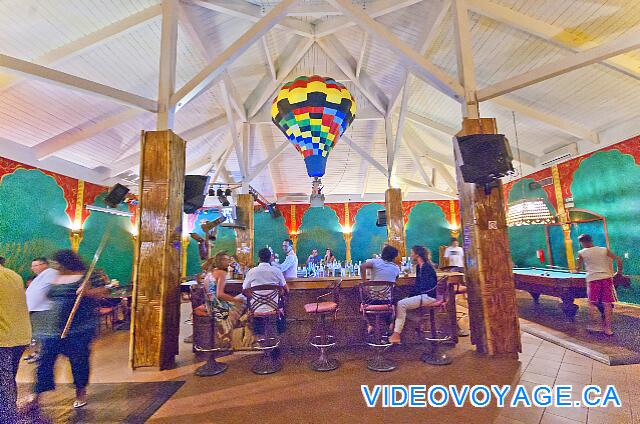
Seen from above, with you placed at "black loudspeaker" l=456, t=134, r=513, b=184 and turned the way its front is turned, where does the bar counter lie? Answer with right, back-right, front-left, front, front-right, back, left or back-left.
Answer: right

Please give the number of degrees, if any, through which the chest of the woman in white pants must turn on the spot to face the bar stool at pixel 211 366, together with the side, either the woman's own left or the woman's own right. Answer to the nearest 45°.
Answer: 0° — they already face it

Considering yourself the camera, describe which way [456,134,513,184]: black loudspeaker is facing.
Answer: facing the viewer

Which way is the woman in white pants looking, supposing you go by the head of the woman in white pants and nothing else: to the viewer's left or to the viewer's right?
to the viewer's left

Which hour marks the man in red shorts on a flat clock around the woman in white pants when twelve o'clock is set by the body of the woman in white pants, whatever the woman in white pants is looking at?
The man in red shorts is roughly at 5 o'clock from the woman in white pants.

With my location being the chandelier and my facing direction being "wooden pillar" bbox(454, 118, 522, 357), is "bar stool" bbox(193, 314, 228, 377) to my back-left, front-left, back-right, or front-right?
front-right

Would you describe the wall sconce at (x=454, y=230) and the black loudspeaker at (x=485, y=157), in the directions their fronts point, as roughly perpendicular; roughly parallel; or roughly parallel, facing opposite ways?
roughly parallel

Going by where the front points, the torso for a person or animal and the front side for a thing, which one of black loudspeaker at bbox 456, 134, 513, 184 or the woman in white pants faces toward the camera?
the black loudspeaker

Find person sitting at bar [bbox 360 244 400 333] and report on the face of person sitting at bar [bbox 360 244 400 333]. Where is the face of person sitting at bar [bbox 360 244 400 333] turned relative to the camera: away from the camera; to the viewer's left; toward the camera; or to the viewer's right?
away from the camera

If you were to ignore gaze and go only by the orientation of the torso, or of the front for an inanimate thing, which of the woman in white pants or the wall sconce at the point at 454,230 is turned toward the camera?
the wall sconce

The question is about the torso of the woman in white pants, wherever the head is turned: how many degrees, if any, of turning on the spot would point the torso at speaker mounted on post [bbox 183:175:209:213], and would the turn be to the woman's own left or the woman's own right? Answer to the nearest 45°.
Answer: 0° — they already face it

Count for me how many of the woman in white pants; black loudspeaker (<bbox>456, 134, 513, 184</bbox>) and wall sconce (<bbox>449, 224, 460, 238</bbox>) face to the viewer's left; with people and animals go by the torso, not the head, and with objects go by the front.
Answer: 1

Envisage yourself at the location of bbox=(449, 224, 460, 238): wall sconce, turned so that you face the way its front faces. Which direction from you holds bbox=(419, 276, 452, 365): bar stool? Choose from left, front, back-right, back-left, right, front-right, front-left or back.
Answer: front

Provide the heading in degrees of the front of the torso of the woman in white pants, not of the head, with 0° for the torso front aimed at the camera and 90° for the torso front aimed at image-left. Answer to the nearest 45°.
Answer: approximately 90°

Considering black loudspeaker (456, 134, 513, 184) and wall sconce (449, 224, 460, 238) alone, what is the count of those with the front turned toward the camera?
2
